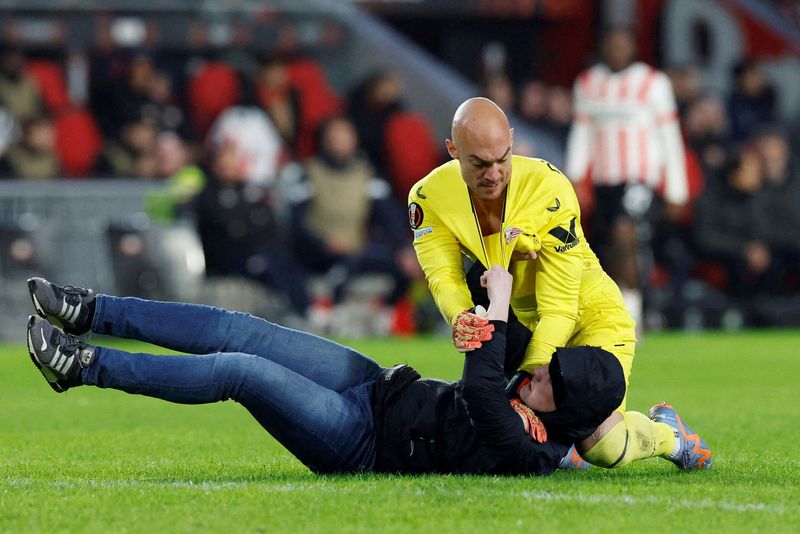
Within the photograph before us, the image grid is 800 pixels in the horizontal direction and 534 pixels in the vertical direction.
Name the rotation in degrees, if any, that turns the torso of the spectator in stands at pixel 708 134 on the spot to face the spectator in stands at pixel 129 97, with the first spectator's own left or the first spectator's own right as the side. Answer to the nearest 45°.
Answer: approximately 45° to the first spectator's own right

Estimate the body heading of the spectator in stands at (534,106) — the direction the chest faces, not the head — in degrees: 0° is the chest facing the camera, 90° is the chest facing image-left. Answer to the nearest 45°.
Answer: approximately 0°

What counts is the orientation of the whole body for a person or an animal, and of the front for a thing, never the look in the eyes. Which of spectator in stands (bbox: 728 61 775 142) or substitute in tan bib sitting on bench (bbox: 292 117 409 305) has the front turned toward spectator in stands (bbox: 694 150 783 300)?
spectator in stands (bbox: 728 61 775 142)

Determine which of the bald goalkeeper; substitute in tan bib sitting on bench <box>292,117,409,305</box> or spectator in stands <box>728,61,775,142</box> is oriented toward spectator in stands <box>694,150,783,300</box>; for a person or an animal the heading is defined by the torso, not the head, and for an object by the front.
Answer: spectator in stands <box>728,61,775,142</box>

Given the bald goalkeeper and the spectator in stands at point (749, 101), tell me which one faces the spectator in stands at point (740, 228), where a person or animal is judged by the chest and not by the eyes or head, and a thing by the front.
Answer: the spectator in stands at point (749, 101)

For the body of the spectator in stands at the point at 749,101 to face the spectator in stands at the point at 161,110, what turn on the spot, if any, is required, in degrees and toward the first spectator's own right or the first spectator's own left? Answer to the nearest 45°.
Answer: approximately 45° to the first spectator's own right

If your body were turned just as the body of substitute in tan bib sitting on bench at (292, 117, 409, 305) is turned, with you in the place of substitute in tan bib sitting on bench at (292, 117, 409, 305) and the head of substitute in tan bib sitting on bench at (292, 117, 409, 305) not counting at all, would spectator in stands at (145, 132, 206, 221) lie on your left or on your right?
on your right

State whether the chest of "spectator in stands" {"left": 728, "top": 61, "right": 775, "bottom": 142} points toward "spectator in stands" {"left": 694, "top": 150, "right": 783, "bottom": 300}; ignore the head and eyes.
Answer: yes

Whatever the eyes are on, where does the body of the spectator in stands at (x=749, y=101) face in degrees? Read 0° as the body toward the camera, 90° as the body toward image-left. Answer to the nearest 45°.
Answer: approximately 0°

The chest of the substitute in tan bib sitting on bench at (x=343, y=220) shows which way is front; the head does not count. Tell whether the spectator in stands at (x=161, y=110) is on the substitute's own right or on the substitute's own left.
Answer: on the substitute's own right

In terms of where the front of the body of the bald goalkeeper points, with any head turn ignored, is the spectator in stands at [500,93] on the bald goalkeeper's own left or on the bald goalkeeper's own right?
on the bald goalkeeper's own right

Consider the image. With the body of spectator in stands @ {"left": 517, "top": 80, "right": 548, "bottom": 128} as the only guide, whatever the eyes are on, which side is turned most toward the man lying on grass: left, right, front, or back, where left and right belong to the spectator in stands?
front

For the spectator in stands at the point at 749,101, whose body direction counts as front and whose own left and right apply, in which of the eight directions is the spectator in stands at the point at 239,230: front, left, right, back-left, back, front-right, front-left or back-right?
front-right

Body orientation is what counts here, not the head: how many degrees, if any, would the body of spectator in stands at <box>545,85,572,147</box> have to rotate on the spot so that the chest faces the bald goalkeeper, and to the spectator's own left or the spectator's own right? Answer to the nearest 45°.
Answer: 0° — they already face them
